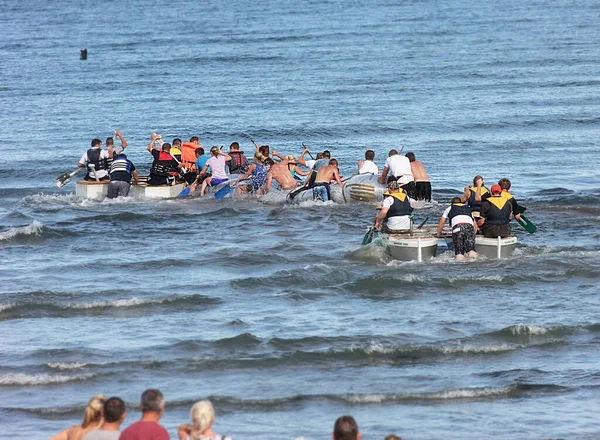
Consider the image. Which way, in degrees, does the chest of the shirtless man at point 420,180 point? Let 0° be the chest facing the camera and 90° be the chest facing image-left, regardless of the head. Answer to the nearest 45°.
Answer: approximately 135°

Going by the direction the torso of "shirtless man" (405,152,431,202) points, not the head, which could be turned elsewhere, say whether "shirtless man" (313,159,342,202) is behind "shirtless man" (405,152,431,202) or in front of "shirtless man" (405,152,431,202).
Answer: in front

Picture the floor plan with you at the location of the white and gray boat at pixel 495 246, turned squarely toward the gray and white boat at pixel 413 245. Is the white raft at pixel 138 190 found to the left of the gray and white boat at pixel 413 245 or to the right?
right

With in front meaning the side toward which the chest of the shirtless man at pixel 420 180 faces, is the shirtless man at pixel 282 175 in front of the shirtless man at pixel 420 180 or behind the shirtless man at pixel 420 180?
in front

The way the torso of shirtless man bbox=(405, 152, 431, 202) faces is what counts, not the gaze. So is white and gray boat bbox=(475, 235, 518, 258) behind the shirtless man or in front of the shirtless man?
behind

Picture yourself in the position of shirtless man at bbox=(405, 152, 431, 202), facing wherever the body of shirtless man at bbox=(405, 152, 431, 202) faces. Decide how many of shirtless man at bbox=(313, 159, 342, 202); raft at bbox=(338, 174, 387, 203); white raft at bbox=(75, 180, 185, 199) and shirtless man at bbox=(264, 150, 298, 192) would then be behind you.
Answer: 0

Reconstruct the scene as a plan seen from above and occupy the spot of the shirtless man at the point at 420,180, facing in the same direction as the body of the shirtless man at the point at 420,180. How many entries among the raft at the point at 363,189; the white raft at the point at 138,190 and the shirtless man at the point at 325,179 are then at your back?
0

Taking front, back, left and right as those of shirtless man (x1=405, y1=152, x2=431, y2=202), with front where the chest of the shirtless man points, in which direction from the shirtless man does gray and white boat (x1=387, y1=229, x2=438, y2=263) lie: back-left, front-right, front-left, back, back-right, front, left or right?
back-left

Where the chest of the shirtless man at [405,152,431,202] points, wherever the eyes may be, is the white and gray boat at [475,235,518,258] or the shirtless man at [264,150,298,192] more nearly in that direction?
the shirtless man

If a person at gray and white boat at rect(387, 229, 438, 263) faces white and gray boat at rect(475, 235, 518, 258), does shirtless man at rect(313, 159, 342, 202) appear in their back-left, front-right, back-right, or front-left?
back-left
